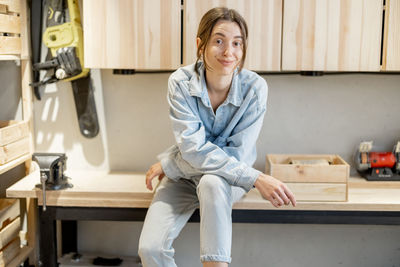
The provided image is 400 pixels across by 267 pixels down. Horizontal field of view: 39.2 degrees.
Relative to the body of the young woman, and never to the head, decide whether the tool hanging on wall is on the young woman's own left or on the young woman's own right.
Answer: on the young woman's own right

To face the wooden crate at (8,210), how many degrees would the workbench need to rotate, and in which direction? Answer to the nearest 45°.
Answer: approximately 135° to its right

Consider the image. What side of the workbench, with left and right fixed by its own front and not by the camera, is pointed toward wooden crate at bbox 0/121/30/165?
right

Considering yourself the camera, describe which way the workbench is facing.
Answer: facing the viewer

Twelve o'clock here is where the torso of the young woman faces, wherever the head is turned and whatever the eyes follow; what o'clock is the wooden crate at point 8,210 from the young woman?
The wooden crate is roughly at 4 o'clock from the young woman.

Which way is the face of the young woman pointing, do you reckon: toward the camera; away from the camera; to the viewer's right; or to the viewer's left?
toward the camera

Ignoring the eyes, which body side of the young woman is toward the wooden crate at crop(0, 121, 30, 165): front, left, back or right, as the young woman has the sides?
right
